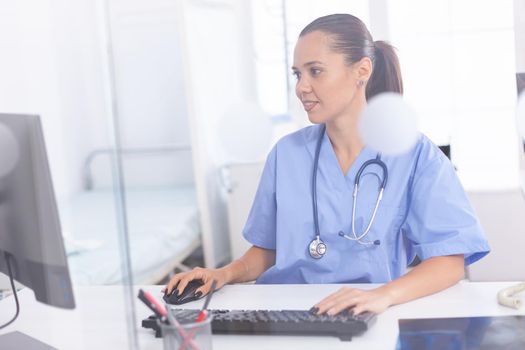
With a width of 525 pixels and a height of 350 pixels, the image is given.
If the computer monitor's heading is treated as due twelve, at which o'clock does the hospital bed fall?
The hospital bed is roughly at 11 o'clock from the computer monitor.

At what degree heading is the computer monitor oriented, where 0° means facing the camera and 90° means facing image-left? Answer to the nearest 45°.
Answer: approximately 225°
